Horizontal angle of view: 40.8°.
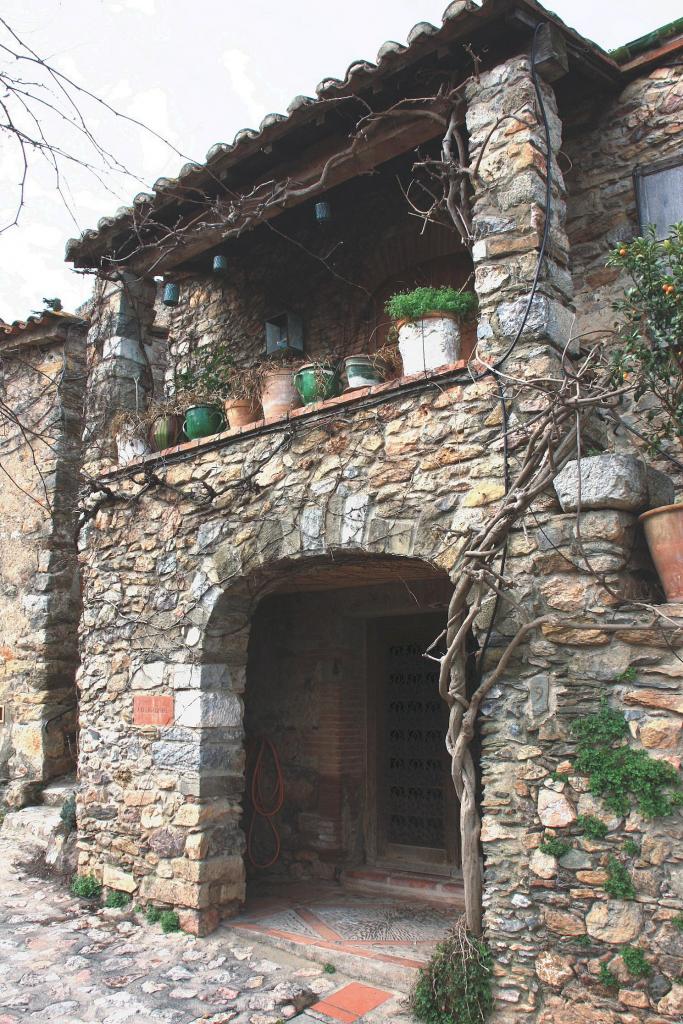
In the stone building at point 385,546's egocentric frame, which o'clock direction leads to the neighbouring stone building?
The neighbouring stone building is roughly at 3 o'clock from the stone building.

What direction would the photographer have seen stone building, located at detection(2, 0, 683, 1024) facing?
facing the viewer and to the left of the viewer

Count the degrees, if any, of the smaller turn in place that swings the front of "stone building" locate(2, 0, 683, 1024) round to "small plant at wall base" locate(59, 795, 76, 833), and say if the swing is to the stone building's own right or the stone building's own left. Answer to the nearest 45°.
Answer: approximately 90° to the stone building's own right
